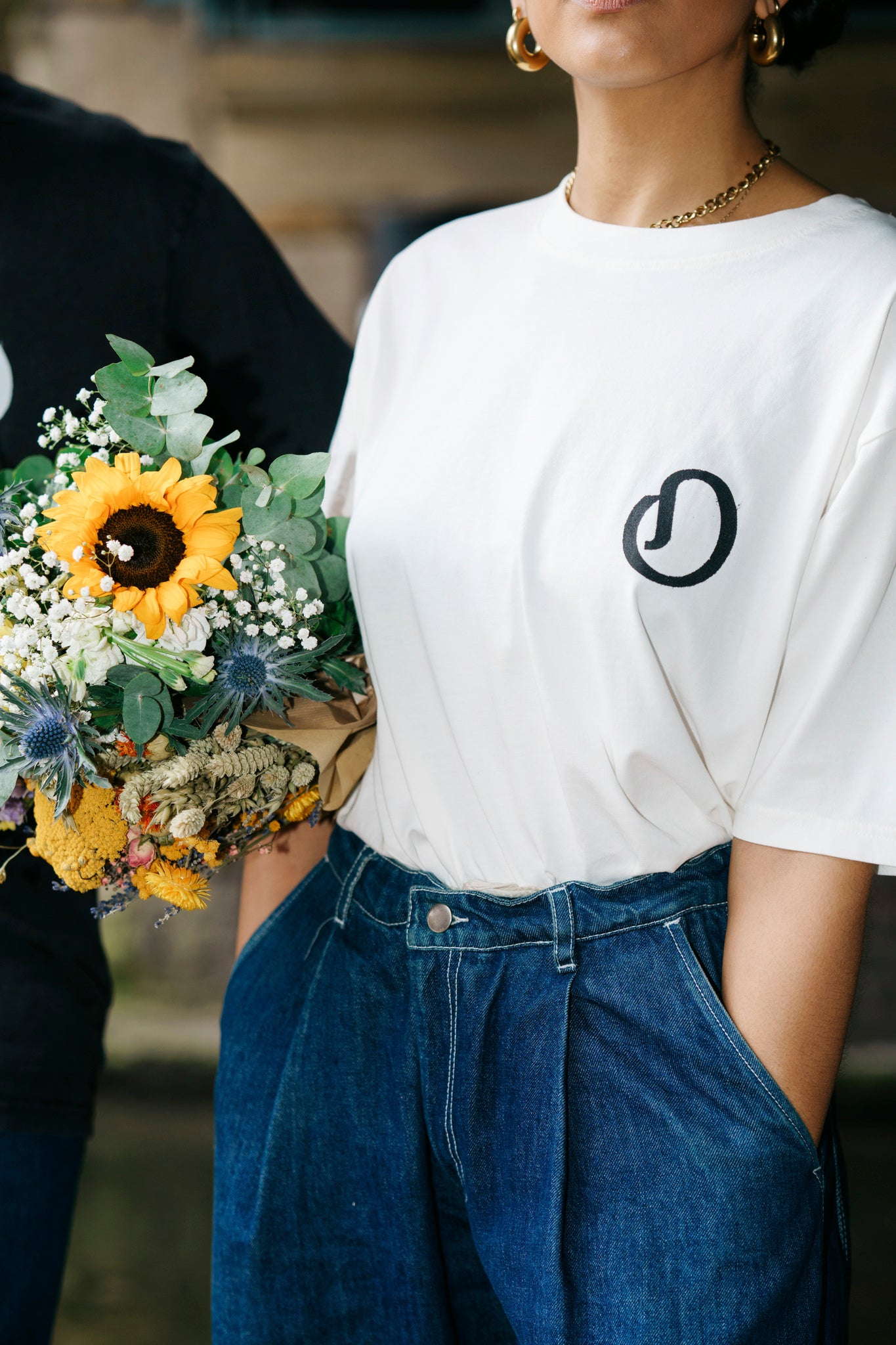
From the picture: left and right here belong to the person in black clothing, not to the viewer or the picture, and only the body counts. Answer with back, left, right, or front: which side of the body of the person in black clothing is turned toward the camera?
front
